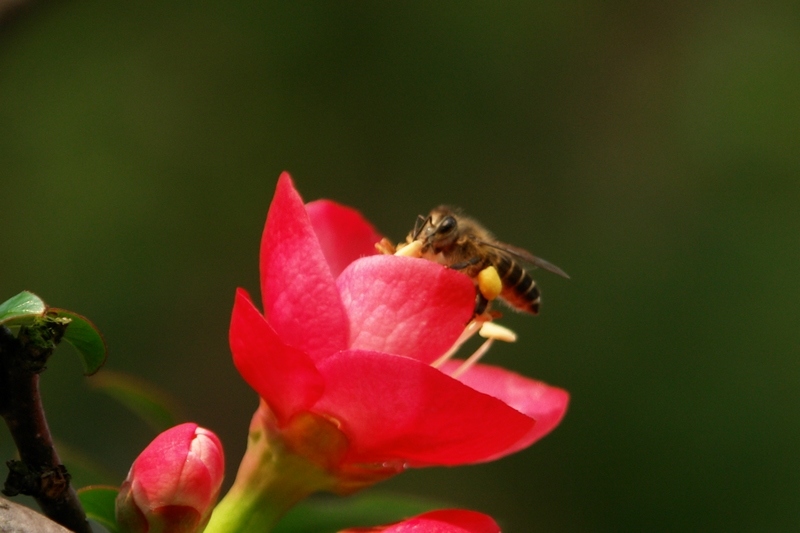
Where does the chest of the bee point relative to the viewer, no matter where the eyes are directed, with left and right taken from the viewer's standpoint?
facing to the left of the viewer
